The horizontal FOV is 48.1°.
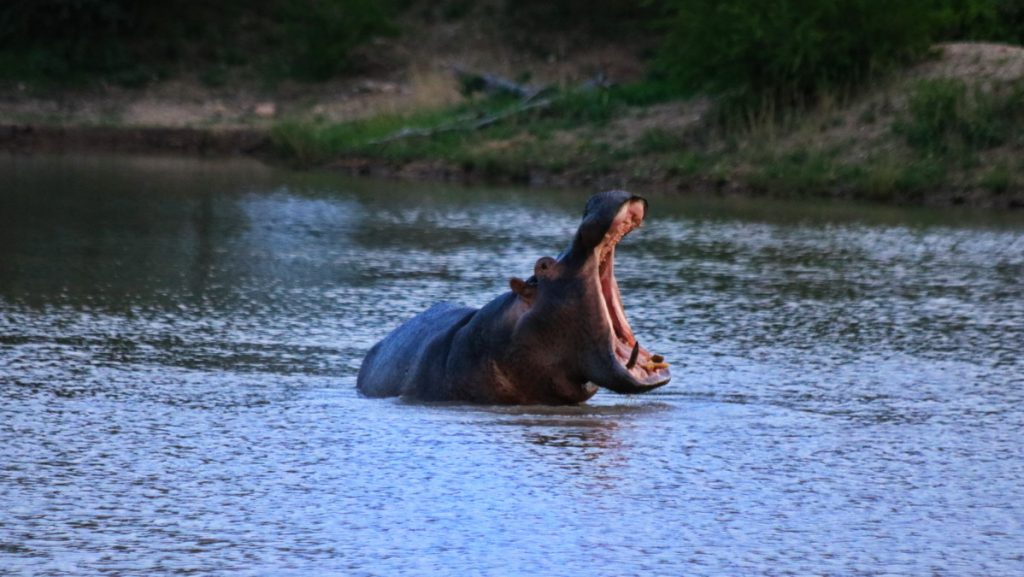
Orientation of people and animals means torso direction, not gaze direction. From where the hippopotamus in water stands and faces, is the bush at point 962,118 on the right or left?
on its left

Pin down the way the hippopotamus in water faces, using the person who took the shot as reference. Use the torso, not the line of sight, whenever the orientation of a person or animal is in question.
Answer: facing to the right of the viewer
